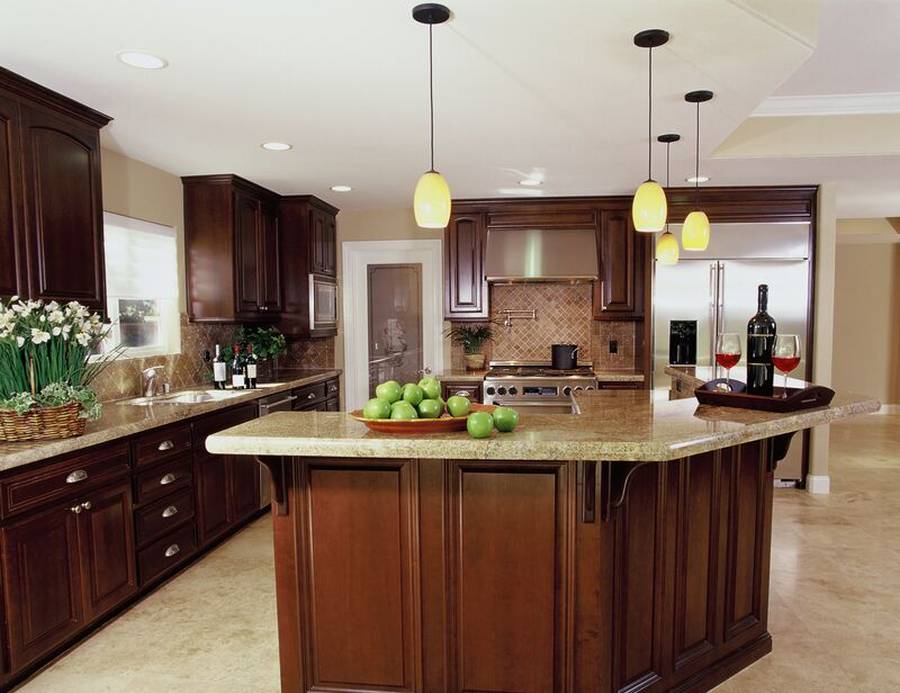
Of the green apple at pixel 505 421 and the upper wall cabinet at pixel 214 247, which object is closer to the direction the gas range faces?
the green apple

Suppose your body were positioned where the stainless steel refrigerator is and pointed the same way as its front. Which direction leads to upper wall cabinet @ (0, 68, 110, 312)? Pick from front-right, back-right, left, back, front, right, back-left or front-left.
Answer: front-right

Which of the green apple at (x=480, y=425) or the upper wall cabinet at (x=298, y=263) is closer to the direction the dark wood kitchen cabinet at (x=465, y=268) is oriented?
the green apple

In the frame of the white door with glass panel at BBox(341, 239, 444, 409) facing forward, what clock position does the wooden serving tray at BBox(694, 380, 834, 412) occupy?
The wooden serving tray is roughly at 11 o'clock from the white door with glass panel.

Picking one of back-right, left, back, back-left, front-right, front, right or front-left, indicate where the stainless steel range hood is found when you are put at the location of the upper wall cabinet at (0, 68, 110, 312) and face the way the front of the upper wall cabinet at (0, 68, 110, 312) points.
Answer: front-left

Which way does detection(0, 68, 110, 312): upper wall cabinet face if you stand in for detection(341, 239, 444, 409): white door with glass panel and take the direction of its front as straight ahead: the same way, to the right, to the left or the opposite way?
to the left

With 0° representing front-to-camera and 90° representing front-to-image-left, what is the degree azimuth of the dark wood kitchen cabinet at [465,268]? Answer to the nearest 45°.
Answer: approximately 0°

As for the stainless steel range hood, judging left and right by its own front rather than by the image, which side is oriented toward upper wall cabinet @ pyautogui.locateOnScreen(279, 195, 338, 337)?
right

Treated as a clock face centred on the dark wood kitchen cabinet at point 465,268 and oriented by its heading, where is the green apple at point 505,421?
The green apple is roughly at 12 o'clock from the dark wood kitchen cabinet.

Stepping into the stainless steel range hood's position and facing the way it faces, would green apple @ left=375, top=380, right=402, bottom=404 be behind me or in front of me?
in front

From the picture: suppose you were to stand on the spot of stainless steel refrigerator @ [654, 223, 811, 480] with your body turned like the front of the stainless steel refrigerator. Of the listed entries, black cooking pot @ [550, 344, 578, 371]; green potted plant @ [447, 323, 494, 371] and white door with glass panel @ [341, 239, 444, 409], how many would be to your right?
3

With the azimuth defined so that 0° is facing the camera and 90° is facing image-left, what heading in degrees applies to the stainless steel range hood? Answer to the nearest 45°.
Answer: approximately 0°
